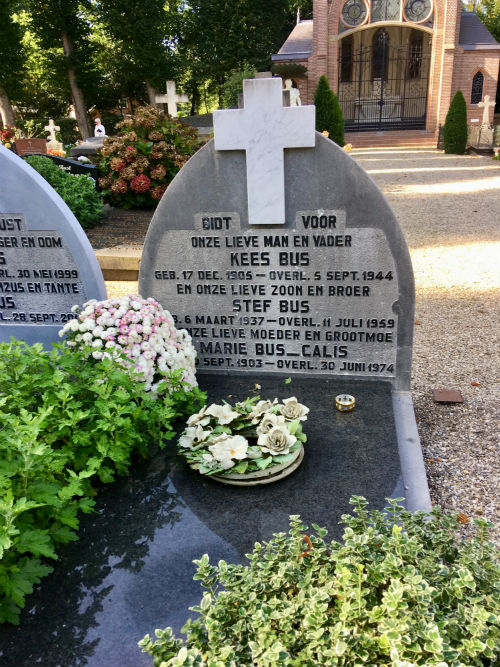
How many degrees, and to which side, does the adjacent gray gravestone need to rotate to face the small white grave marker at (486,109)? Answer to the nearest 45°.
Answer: approximately 135° to its left

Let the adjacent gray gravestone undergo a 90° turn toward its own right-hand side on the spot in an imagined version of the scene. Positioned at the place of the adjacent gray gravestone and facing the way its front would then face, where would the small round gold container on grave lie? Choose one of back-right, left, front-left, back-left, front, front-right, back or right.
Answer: back-left

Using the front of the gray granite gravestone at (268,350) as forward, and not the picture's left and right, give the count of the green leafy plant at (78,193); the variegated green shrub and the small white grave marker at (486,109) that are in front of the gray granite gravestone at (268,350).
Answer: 1

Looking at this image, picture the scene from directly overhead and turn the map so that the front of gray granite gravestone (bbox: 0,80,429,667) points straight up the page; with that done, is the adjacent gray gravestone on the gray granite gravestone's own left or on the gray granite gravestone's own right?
on the gray granite gravestone's own right

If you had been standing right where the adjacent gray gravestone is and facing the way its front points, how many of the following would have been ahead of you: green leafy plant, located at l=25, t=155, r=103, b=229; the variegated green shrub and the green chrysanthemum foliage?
2

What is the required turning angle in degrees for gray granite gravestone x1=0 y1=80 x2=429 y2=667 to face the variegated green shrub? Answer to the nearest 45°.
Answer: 0° — it already faces it

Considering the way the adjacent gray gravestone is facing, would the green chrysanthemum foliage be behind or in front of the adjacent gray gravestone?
in front

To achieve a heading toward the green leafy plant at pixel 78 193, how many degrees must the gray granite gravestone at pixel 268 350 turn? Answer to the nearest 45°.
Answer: approximately 180°

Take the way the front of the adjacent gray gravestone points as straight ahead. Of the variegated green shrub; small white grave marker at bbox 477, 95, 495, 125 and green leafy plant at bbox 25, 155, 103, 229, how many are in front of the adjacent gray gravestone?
1

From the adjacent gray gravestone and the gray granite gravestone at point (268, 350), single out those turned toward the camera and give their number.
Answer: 2

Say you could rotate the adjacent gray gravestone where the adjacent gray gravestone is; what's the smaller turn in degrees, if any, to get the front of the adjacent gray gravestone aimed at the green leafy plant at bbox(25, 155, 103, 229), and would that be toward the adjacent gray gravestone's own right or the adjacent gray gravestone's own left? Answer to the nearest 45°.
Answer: approximately 180°

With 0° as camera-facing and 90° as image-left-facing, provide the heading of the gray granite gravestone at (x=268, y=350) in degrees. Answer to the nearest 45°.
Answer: approximately 0°
